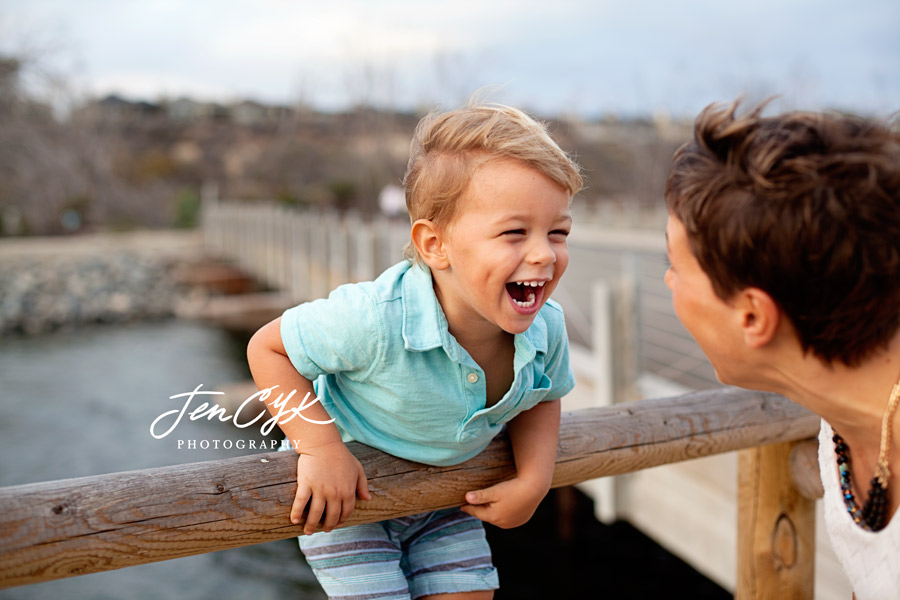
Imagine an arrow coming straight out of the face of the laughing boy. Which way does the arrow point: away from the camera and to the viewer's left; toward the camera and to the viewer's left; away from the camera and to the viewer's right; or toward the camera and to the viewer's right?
toward the camera and to the viewer's right

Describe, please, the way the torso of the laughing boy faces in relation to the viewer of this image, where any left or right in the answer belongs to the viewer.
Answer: facing the viewer and to the right of the viewer

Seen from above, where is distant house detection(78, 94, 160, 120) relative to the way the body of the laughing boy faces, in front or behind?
behind
